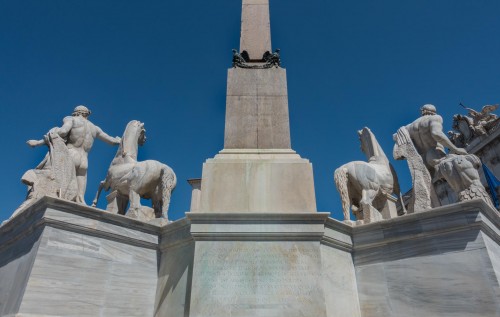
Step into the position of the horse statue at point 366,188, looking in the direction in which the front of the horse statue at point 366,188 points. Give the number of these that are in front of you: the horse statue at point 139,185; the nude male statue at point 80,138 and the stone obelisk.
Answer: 0

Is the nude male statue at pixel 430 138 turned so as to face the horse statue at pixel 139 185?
no

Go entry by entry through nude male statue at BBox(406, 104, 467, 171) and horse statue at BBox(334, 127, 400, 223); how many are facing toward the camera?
0

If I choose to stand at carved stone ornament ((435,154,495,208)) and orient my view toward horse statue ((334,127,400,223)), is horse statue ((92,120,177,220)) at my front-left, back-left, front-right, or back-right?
front-left

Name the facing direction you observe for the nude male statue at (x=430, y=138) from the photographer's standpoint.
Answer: facing away from the viewer and to the right of the viewer

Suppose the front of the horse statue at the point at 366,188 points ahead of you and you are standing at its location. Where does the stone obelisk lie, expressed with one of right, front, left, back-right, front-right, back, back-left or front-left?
back

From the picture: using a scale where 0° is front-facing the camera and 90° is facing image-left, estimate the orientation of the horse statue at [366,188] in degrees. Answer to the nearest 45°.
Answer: approximately 225°

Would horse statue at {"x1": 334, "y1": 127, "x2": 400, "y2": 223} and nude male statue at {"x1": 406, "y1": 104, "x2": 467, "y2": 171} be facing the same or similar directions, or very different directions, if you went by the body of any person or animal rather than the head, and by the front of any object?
same or similar directions

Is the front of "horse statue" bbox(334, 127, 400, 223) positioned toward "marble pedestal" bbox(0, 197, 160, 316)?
no

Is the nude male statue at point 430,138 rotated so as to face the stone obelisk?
no
